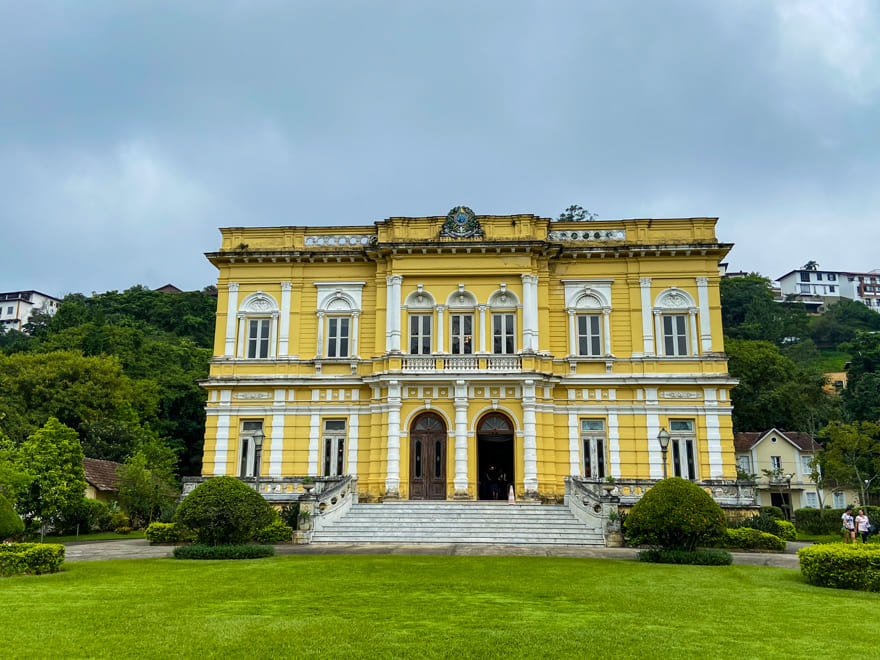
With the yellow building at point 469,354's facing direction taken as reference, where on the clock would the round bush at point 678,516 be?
The round bush is roughly at 11 o'clock from the yellow building.

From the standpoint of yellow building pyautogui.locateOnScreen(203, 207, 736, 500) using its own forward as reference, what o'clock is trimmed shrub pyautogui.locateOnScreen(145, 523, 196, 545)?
The trimmed shrub is roughly at 2 o'clock from the yellow building.

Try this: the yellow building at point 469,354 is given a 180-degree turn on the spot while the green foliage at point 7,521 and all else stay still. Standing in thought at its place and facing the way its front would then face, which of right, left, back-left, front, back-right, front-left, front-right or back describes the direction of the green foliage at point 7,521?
back-left

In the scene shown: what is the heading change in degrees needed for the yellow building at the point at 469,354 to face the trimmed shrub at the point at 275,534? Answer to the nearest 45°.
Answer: approximately 45° to its right

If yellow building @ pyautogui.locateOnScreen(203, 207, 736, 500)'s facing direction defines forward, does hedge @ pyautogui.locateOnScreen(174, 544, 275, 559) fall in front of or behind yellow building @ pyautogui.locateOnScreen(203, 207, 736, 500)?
in front

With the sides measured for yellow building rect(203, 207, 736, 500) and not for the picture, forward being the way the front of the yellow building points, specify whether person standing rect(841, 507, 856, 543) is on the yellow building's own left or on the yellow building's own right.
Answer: on the yellow building's own left

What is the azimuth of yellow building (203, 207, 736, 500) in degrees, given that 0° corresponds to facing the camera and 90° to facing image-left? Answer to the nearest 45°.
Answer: approximately 0°

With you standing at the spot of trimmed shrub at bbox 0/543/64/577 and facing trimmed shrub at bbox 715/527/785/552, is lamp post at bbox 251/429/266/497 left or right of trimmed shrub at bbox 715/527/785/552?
left

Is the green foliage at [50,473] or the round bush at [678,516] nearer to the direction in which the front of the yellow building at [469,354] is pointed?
the round bush

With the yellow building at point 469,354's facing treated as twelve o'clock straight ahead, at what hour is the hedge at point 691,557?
The hedge is roughly at 11 o'clock from the yellow building.

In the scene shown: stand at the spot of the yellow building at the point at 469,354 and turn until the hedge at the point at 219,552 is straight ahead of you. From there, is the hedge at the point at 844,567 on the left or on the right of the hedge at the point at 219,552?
left

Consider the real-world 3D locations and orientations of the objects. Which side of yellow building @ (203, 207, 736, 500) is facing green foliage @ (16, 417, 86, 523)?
right

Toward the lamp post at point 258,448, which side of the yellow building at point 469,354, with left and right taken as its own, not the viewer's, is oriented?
right

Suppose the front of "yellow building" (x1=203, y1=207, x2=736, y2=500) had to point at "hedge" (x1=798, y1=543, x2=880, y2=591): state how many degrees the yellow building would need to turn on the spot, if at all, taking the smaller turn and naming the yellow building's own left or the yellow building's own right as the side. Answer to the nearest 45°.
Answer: approximately 45° to the yellow building's own left
